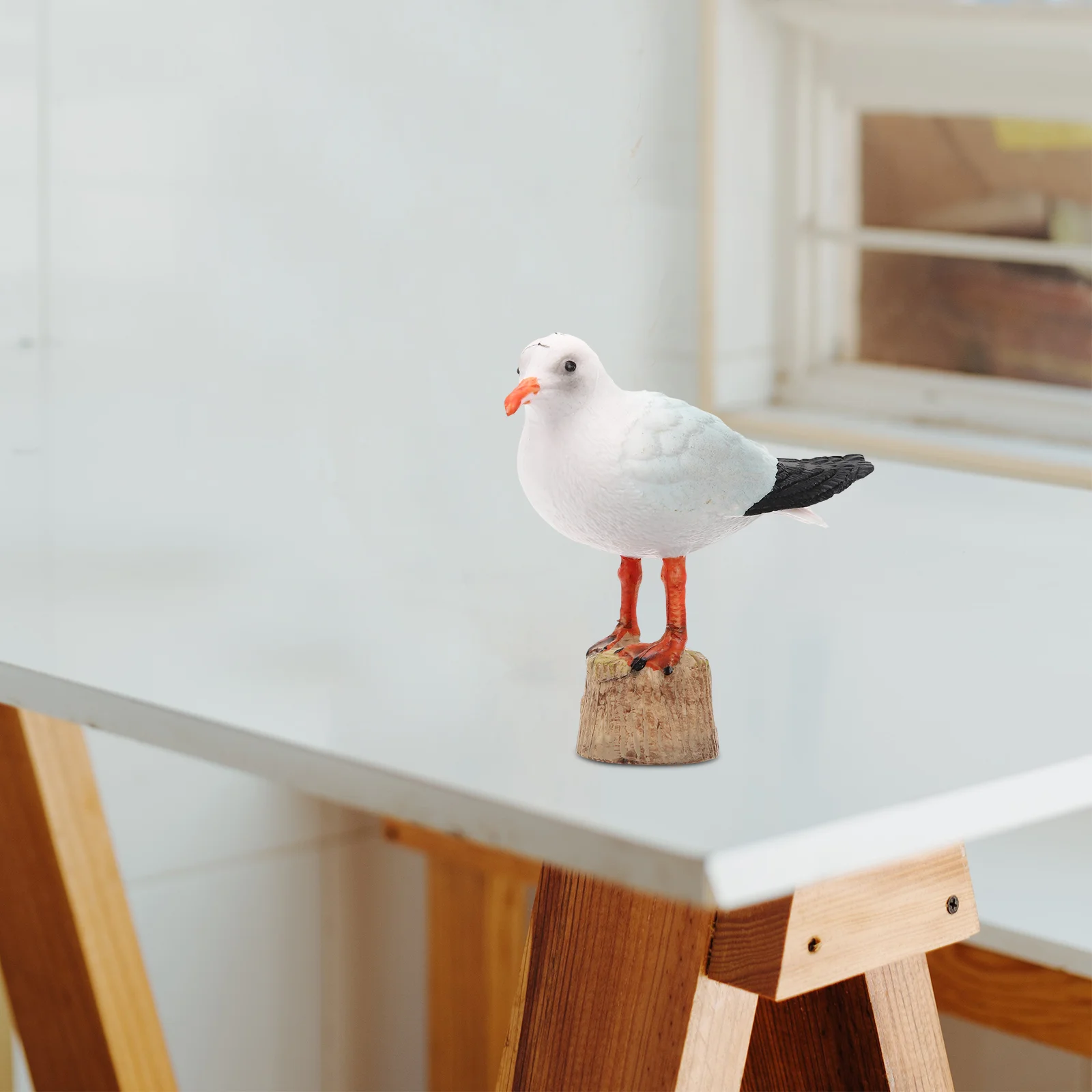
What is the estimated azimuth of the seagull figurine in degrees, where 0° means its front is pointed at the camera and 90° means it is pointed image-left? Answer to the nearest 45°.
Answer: approximately 45°

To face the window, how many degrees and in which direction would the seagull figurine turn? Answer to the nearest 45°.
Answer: approximately 135° to its right
